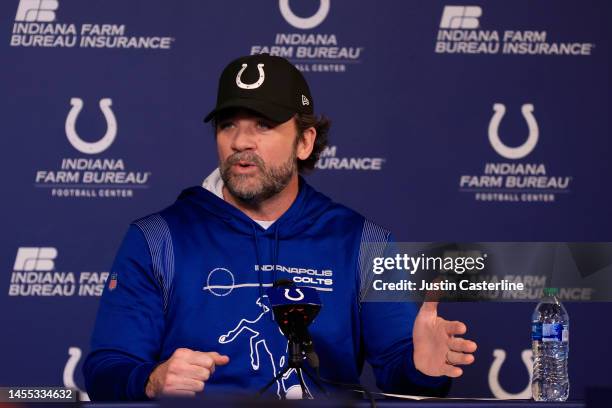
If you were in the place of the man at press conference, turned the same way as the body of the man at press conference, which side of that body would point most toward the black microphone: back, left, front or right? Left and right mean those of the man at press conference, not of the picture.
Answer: front

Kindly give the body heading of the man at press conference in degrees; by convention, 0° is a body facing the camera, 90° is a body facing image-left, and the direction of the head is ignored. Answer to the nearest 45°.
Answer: approximately 0°

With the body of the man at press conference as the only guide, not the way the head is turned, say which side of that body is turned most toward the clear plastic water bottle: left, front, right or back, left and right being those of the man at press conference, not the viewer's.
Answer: left

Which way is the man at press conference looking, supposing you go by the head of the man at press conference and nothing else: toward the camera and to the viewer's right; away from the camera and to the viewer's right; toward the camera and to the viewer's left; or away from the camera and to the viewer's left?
toward the camera and to the viewer's left

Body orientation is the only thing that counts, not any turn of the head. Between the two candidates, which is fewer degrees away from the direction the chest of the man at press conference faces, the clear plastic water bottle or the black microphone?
the black microphone
